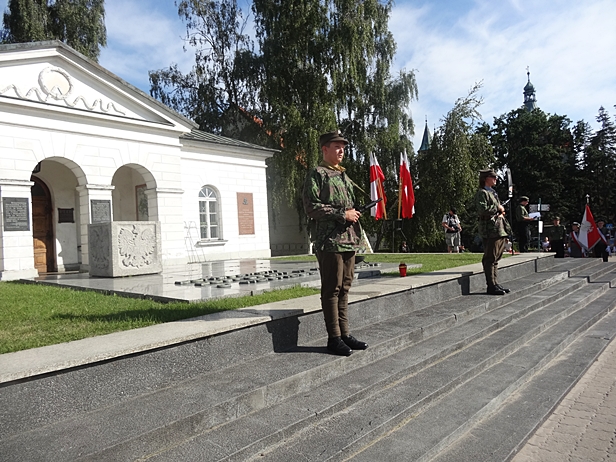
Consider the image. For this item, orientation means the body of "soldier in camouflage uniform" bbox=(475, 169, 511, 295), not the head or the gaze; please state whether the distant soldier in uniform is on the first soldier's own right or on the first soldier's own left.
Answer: on the first soldier's own left

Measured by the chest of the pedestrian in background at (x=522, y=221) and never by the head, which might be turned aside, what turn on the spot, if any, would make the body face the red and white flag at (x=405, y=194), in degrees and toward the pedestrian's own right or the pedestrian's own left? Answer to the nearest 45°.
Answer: approximately 135° to the pedestrian's own right

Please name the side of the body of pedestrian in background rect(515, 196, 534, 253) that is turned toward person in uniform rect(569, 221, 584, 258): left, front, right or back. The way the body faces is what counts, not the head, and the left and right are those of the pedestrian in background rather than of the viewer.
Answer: left

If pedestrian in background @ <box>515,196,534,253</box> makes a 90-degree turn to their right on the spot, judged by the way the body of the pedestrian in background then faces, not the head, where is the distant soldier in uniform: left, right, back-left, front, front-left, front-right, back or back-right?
back

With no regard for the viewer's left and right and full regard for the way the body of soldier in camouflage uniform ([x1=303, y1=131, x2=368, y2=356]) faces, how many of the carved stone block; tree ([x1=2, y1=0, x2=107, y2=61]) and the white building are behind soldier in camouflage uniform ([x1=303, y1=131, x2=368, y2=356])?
3

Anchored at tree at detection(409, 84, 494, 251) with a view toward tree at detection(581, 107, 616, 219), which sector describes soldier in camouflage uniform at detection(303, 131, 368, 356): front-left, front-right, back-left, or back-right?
back-right

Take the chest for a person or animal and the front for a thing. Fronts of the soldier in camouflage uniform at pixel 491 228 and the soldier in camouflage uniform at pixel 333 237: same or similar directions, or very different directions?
same or similar directions
